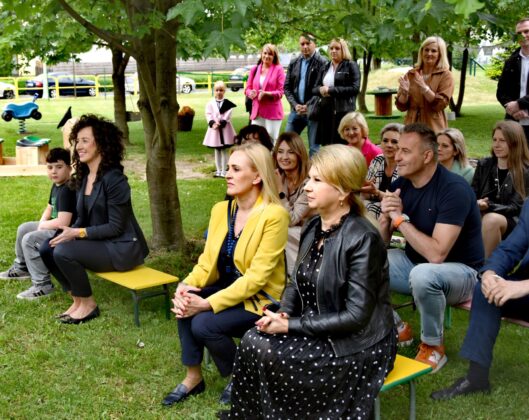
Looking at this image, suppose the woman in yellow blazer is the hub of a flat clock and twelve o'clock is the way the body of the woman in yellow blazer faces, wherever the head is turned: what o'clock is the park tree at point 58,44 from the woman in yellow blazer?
The park tree is roughly at 4 o'clock from the woman in yellow blazer.

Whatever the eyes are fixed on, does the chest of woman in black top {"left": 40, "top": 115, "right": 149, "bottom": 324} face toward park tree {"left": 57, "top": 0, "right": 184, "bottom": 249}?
no

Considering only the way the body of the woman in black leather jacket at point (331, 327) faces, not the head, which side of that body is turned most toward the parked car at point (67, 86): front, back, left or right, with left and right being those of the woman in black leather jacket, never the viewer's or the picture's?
right

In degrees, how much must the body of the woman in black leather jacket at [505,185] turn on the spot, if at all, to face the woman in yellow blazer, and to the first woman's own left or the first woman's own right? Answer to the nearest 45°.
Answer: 0° — they already face them

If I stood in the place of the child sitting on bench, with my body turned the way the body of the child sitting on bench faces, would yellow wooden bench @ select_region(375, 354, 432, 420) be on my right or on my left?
on my left

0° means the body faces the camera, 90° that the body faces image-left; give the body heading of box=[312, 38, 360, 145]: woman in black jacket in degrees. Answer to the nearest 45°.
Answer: approximately 45°

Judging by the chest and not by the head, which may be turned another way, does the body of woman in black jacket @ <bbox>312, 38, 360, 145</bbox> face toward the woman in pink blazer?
no

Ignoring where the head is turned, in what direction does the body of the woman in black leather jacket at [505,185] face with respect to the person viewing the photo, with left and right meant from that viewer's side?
facing the viewer and to the left of the viewer

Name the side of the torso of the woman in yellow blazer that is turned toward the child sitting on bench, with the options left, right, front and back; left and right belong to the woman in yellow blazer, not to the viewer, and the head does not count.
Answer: right

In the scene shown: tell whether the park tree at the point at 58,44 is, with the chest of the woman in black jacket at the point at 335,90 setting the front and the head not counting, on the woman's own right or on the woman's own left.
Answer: on the woman's own right

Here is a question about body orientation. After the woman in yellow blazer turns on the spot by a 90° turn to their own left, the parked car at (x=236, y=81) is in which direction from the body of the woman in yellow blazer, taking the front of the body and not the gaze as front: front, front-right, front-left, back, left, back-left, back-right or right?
back-left

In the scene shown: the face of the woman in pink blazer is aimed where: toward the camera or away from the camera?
toward the camera

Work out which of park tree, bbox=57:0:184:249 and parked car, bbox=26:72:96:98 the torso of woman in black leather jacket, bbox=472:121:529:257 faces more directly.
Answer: the park tree

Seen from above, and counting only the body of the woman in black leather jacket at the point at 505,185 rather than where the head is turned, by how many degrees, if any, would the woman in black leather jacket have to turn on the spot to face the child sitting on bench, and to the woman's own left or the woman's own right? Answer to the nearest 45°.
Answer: approximately 45° to the woman's own right

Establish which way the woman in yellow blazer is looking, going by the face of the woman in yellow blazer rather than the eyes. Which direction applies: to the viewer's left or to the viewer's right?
to the viewer's left

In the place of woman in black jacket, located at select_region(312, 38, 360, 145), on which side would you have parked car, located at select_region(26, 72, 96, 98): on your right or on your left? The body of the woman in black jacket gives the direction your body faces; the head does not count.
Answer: on your right

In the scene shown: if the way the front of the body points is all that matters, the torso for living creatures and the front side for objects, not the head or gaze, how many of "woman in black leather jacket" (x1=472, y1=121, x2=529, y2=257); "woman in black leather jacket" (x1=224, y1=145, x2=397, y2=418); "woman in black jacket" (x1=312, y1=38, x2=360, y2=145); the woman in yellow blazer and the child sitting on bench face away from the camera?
0

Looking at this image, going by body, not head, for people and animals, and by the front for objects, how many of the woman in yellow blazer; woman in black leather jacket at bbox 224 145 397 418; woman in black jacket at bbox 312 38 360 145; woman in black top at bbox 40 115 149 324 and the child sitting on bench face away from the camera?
0
